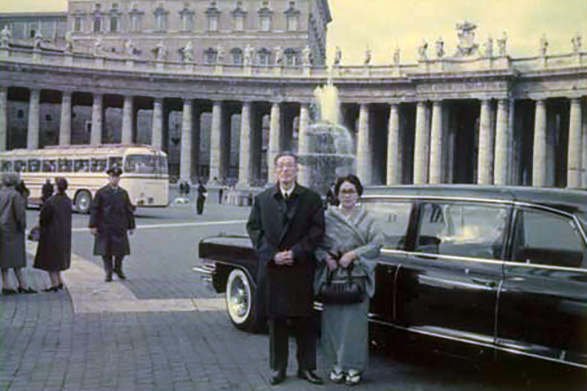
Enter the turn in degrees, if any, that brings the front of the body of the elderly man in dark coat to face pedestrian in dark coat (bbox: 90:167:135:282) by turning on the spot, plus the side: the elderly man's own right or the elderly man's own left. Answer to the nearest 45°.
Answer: approximately 135° to the elderly man's own right

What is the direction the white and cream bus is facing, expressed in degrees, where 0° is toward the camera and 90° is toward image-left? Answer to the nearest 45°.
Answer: approximately 315°

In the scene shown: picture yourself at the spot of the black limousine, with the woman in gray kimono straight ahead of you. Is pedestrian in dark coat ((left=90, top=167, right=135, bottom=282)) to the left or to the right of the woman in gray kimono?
right

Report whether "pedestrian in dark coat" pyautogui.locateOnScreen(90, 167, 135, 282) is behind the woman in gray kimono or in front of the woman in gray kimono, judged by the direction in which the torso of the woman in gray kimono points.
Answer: behind

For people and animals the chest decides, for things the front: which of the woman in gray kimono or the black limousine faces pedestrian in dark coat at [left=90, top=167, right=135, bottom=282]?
the black limousine

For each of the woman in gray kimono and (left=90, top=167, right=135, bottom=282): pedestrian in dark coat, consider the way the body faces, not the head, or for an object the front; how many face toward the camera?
2

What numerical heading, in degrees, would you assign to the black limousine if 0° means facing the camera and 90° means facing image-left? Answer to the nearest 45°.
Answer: approximately 135°

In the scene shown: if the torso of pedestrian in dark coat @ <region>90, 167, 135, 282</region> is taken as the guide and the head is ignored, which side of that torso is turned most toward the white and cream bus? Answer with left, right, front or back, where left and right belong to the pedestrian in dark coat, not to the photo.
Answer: back
